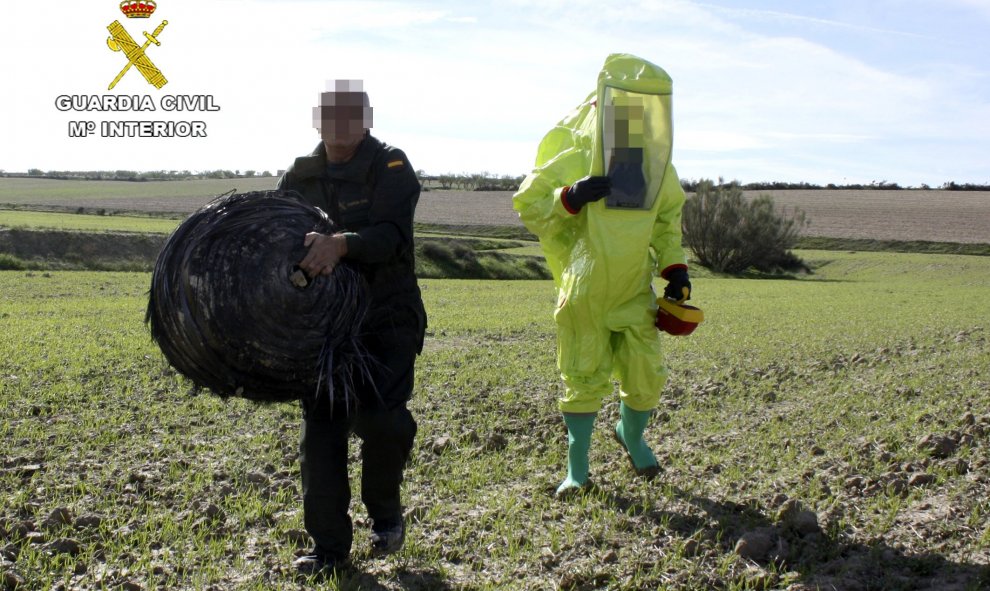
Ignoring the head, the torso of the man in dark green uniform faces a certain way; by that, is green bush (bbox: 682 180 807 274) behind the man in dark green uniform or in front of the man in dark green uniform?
behind

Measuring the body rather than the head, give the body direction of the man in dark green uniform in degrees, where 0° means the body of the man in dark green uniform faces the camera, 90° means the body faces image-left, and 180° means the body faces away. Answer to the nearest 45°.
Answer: approximately 45°

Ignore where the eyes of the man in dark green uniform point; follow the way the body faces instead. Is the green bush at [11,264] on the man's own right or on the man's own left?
on the man's own right

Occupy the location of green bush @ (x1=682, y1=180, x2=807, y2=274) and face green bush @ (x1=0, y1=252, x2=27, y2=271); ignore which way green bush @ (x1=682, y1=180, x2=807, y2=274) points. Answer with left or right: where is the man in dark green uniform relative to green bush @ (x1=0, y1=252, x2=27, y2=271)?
left
